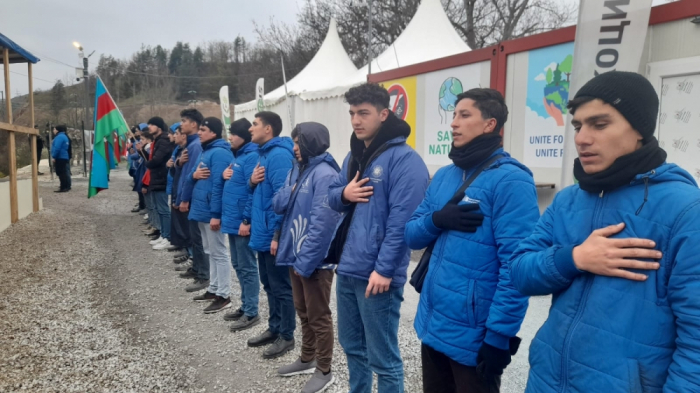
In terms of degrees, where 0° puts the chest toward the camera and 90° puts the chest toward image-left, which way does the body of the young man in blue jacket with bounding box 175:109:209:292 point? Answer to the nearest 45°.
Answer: approximately 90°

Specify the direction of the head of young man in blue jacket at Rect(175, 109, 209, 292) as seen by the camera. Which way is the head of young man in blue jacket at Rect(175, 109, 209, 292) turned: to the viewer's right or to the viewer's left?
to the viewer's left

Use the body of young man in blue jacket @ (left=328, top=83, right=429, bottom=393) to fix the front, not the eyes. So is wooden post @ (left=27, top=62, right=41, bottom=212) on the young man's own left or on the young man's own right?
on the young man's own right

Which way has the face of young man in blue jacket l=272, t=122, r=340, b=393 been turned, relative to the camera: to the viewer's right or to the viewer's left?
to the viewer's left

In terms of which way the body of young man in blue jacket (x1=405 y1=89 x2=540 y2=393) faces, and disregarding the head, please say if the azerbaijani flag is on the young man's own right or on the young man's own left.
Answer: on the young man's own right

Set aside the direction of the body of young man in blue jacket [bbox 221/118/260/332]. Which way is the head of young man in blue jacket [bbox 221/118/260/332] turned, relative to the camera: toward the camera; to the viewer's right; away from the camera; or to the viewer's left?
to the viewer's left

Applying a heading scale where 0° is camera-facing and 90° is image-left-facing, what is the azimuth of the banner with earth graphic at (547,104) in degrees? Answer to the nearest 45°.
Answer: approximately 45°
